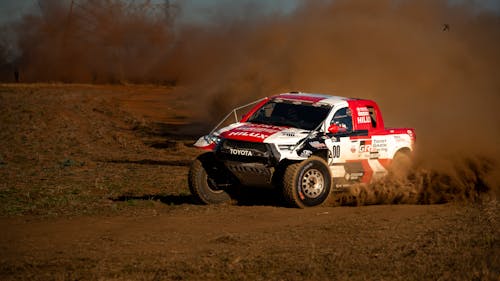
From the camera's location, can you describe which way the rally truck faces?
facing the viewer and to the left of the viewer
